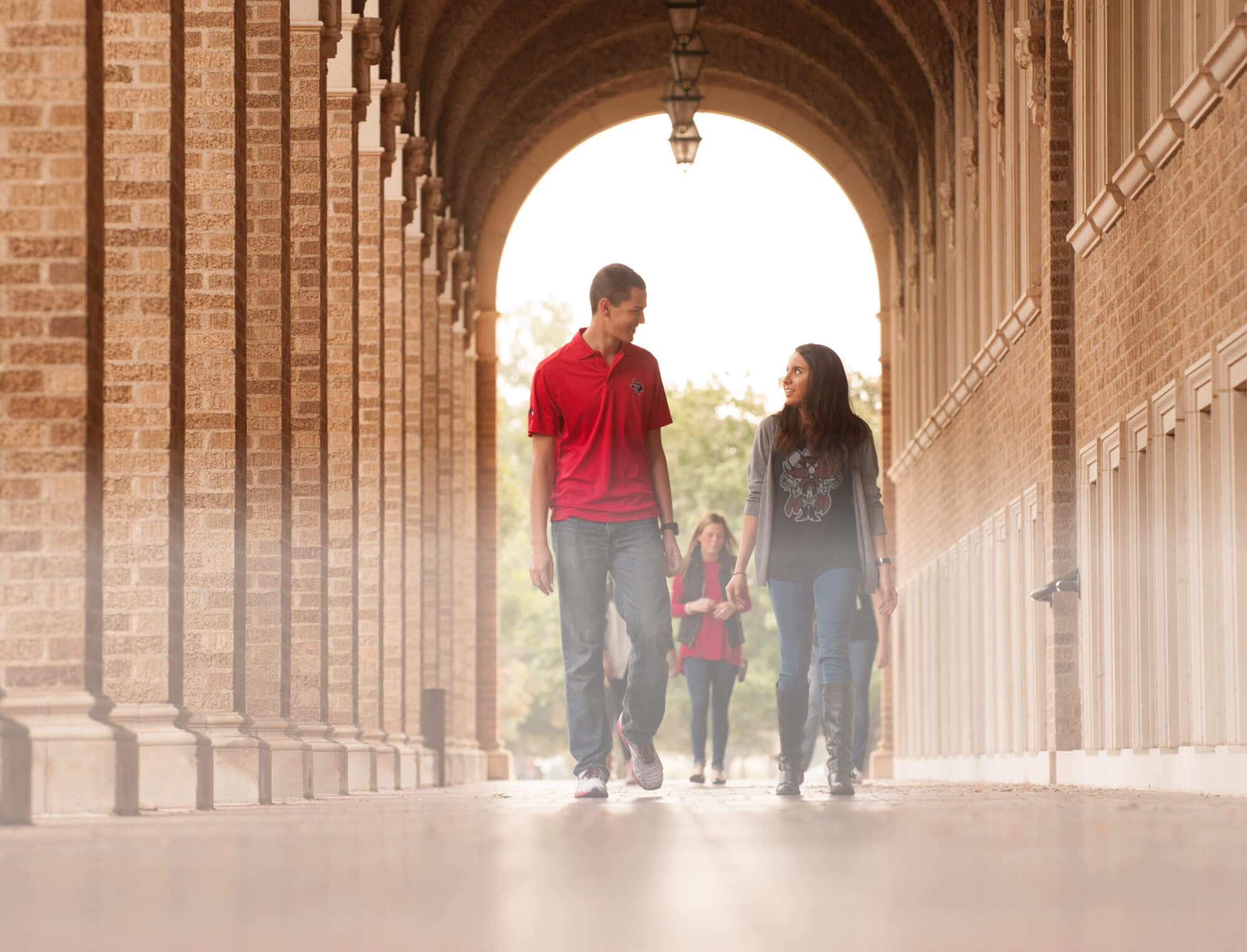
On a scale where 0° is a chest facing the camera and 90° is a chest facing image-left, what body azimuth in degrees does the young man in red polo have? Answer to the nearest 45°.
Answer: approximately 0°

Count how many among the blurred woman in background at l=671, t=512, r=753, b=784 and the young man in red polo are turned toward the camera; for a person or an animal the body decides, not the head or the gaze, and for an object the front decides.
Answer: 2

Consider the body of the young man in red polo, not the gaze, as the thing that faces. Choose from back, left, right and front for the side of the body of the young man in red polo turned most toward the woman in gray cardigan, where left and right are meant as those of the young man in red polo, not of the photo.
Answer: left

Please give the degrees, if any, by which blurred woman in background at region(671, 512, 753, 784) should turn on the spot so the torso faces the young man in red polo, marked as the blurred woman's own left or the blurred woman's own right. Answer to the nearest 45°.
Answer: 0° — they already face them

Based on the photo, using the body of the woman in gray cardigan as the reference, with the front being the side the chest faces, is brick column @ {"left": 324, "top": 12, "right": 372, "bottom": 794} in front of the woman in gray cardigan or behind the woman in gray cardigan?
behind

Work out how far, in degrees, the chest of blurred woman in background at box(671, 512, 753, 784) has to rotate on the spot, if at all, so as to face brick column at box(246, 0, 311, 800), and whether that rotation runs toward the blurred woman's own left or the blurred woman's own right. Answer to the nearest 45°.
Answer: approximately 45° to the blurred woman's own right
